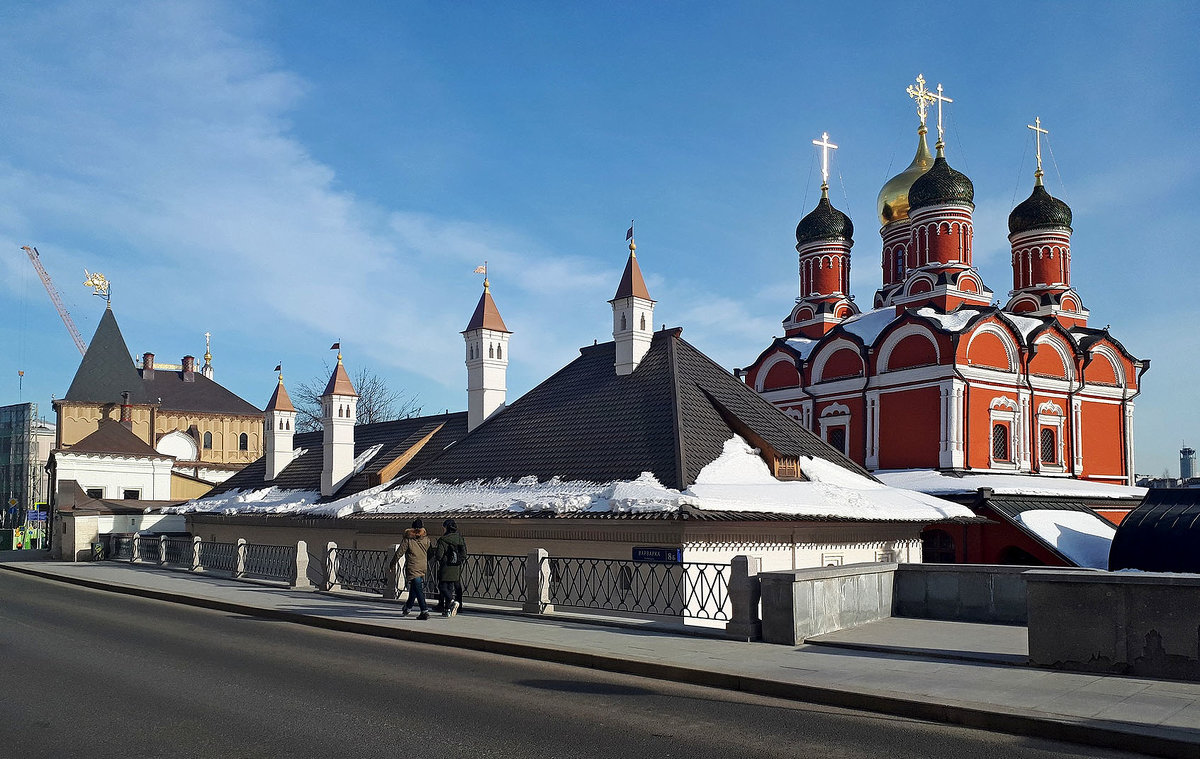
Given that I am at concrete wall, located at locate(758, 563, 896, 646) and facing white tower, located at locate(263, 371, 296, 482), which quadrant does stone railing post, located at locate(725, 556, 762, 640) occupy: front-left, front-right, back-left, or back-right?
front-left

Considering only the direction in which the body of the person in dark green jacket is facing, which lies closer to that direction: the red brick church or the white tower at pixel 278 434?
the white tower

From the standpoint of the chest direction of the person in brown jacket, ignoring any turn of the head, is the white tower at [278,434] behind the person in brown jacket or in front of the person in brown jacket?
in front

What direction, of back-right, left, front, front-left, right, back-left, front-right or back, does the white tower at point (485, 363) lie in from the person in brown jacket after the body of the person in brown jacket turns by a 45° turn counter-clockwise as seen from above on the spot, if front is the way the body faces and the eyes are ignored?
right

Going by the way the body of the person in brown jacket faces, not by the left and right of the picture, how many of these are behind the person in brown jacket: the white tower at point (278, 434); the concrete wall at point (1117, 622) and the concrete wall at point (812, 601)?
2

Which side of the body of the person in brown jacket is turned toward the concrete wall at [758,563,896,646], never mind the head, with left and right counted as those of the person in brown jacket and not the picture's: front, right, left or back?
back

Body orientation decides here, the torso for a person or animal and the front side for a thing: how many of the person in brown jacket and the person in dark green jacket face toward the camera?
0

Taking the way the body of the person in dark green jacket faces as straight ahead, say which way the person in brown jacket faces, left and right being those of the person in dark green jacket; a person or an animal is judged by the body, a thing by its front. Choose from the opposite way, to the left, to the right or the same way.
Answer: the same way

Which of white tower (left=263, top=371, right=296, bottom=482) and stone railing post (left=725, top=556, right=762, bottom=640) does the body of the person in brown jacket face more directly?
the white tower

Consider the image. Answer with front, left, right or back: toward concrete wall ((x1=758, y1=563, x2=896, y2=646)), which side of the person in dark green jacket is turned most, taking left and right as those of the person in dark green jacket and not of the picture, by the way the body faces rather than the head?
back

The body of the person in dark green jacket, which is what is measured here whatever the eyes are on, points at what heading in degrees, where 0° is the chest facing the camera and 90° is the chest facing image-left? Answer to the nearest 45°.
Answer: approximately 135°

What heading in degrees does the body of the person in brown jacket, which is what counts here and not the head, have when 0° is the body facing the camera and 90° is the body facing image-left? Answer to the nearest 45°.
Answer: approximately 135°

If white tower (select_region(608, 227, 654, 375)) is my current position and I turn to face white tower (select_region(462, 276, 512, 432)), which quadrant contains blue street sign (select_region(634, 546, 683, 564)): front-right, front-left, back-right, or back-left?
back-left

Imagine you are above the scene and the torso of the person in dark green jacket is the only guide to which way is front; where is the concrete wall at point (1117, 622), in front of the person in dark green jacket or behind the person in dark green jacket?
behind
